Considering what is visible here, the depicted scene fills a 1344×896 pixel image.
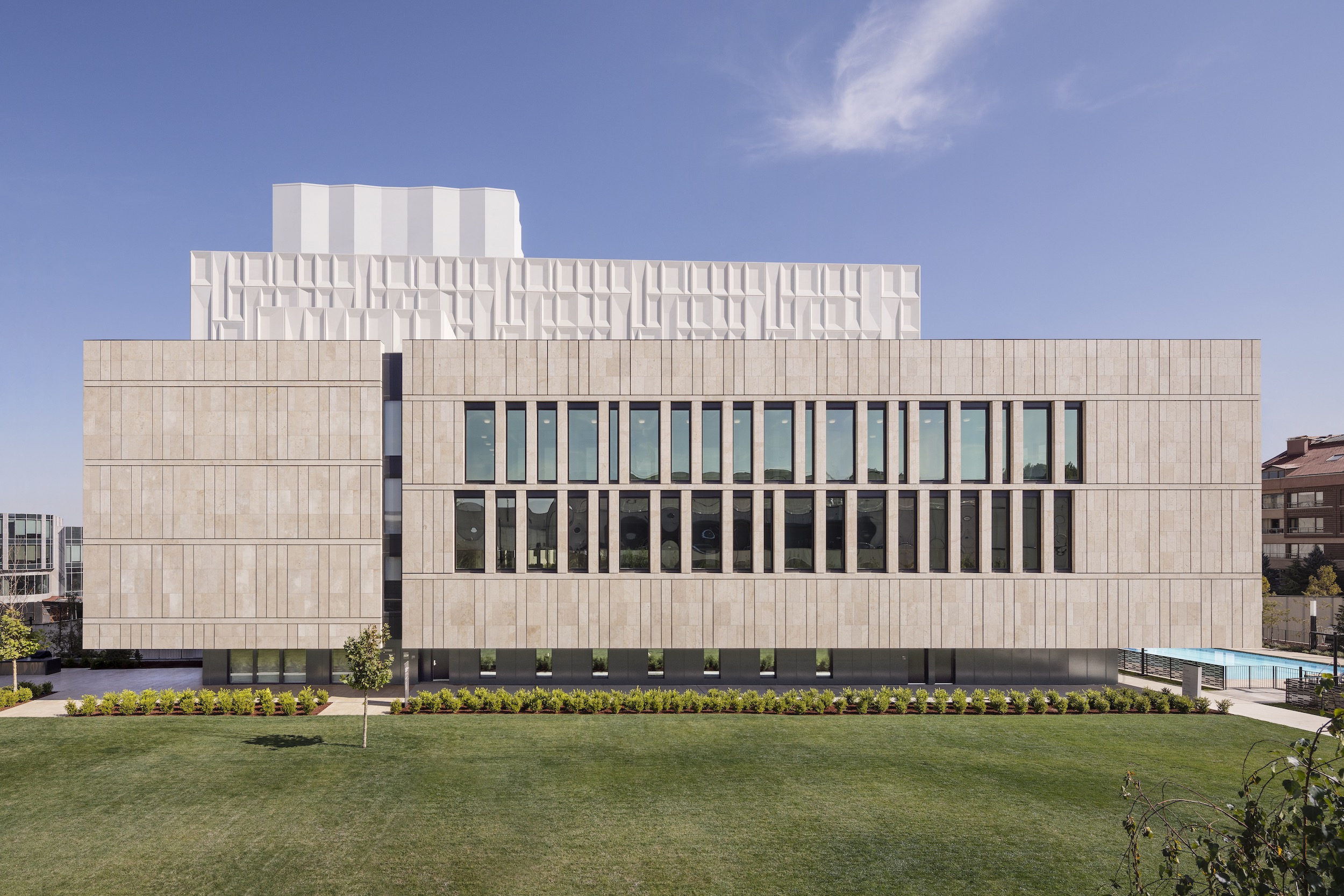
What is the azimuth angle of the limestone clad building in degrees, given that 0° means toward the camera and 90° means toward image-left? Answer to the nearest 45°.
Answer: approximately 0°
